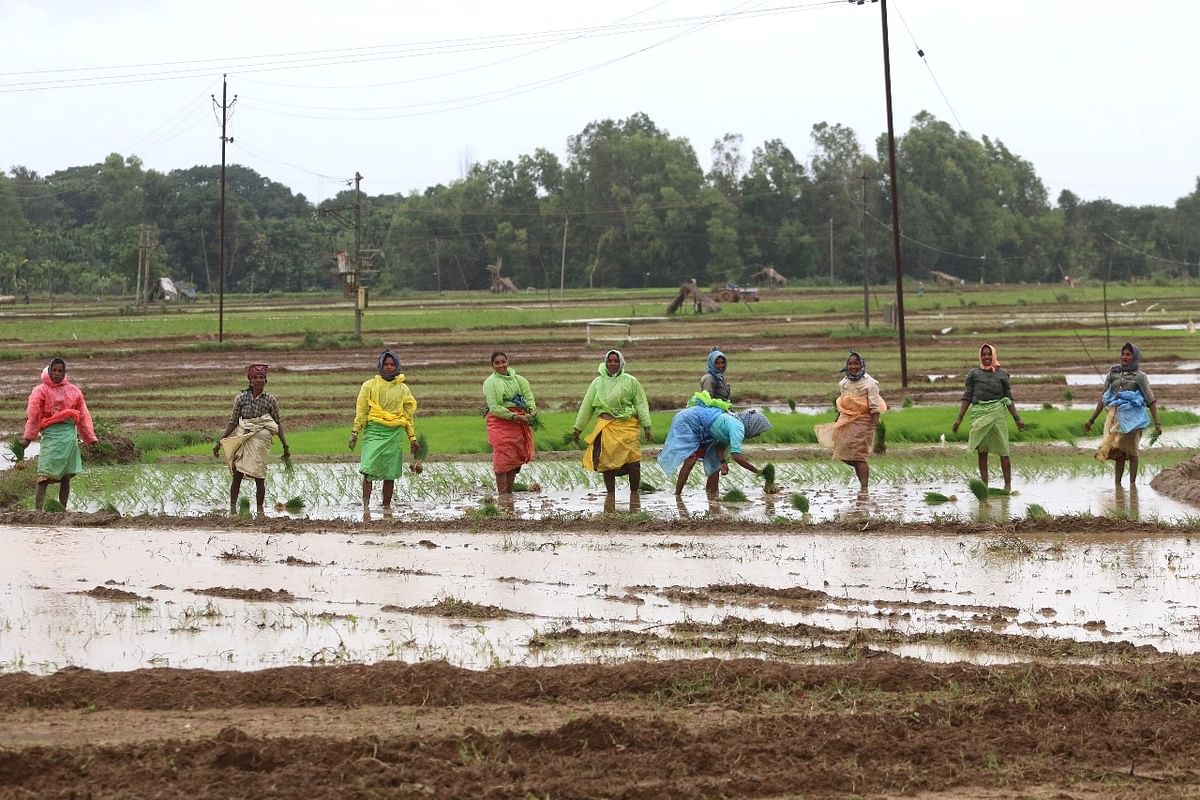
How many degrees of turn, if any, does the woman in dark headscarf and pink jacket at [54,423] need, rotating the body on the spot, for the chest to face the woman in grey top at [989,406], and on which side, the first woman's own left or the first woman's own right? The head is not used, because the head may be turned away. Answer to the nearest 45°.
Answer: approximately 90° to the first woman's own left

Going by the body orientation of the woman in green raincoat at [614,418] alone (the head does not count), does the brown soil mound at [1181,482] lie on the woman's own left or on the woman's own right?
on the woman's own left

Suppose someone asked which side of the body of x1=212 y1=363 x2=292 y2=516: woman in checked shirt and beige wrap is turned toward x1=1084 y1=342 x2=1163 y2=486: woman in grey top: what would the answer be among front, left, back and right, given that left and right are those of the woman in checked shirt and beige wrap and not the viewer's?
left

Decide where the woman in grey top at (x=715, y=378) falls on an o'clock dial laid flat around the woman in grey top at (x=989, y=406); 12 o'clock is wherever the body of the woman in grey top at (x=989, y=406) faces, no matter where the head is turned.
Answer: the woman in grey top at (x=715, y=378) is roughly at 2 o'clock from the woman in grey top at (x=989, y=406).

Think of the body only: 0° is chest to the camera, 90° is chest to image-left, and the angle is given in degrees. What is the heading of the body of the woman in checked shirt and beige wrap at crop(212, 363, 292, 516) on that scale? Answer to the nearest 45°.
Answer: approximately 0°

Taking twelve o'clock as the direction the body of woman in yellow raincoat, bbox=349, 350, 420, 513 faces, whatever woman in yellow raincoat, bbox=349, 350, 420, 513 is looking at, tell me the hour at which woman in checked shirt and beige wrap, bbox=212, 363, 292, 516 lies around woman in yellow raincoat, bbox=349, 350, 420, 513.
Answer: woman in checked shirt and beige wrap, bbox=212, 363, 292, 516 is roughly at 3 o'clock from woman in yellow raincoat, bbox=349, 350, 420, 513.

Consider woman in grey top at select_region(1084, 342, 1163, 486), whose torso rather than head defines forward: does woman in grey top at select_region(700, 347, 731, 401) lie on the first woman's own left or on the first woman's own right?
on the first woman's own right

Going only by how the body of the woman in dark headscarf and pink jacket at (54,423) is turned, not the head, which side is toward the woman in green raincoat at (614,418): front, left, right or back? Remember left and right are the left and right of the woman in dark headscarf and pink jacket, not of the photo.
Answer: left

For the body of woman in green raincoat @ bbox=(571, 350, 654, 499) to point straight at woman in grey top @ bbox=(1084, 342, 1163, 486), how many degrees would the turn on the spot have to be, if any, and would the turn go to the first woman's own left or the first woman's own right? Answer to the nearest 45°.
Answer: approximately 90° to the first woman's own left

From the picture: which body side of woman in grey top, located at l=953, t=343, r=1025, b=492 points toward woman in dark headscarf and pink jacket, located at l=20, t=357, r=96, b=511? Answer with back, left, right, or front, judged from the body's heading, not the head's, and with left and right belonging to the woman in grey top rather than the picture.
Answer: right
